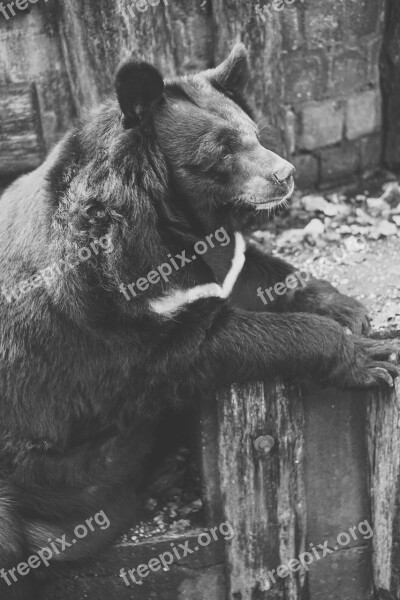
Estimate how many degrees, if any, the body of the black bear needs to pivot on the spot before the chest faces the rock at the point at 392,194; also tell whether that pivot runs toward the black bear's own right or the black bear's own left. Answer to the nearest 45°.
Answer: approximately 45° to the black bear's own left

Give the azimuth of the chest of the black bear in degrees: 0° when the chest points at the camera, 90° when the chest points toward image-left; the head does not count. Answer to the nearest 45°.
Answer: approximately 270°

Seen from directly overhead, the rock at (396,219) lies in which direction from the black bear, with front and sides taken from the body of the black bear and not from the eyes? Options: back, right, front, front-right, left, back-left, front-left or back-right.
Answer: front-left

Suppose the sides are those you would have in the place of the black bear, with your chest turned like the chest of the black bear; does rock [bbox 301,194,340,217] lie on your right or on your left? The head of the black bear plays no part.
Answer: on your left

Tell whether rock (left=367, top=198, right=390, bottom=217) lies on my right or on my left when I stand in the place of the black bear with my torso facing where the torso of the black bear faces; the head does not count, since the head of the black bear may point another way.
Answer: on my left

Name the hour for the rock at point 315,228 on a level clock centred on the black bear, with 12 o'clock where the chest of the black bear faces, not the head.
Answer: The rock is roughly at 10 o'clock from the black bear.
